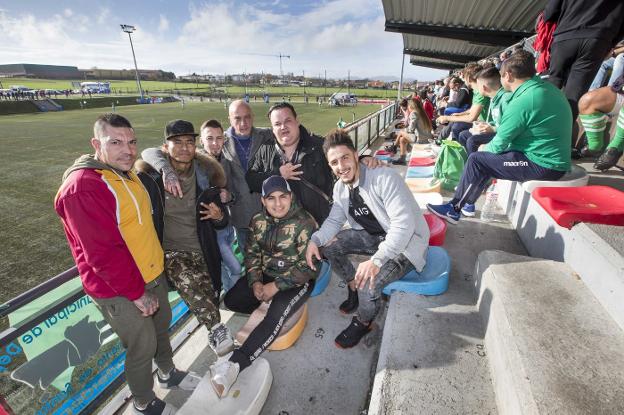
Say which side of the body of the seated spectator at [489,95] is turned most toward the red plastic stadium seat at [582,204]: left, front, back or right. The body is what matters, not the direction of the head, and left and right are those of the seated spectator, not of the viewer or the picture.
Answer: left

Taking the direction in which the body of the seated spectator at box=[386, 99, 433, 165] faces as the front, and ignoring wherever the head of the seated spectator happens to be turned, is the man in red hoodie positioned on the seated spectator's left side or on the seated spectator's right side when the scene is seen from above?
on the seated spectator's left side

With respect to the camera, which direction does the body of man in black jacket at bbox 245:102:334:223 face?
toward the camera

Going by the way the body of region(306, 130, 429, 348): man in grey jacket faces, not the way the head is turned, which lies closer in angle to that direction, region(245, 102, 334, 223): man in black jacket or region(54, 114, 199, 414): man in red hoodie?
the man in red hoodie

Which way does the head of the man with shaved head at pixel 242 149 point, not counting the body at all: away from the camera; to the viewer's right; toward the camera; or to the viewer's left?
toward the camera

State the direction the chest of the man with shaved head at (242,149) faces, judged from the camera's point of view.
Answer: toward the camera

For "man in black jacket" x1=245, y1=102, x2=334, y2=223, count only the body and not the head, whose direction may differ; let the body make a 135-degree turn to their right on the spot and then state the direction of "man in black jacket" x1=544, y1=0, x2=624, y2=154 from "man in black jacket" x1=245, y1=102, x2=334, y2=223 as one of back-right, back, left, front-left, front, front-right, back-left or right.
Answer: back-right

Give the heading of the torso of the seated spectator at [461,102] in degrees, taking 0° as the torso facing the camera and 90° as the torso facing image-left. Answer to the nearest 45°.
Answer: approximately 90°

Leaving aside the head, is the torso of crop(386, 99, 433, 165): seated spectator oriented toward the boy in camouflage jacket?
no

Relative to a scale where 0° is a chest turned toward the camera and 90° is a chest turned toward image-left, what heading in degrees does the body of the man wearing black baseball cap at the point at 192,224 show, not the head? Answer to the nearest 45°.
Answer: approximately 0°

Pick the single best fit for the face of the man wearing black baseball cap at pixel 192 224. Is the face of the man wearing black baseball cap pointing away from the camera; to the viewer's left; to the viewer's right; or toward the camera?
toward the camera

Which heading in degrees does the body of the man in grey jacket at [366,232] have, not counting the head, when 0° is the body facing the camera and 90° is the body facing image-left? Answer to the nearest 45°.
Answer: approximately 45°

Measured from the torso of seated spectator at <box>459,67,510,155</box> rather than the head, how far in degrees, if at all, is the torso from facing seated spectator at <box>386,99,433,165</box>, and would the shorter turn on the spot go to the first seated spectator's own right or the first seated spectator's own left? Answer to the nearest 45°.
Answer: approximately 45° to the first seated spectator's own right

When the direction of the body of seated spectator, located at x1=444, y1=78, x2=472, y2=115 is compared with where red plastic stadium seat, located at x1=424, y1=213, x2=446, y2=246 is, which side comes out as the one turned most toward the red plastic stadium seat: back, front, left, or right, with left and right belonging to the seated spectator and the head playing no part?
left

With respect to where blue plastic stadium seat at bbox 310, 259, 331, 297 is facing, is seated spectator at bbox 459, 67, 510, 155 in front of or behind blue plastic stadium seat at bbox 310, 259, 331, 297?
behind

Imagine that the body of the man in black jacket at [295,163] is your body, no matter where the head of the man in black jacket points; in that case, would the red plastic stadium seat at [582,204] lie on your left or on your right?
on your left

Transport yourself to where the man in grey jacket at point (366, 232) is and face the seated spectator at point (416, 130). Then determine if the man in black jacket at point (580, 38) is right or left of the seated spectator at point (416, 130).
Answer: right

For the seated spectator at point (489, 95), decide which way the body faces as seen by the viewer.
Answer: to the viewer's left

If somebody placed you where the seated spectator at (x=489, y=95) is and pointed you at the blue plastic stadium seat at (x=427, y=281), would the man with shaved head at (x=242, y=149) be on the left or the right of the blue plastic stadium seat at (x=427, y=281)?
right

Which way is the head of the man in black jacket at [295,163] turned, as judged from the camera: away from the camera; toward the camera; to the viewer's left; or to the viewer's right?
toward the camera
